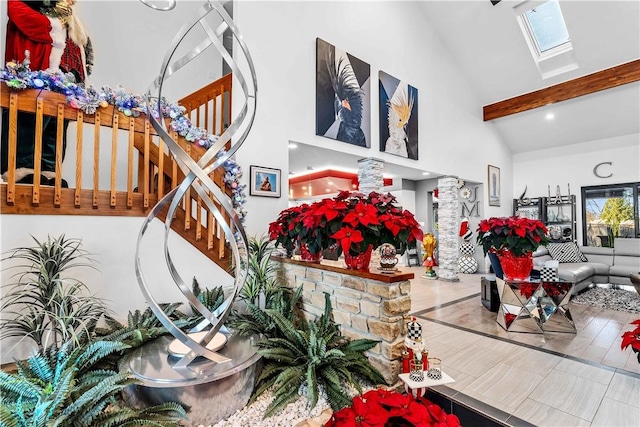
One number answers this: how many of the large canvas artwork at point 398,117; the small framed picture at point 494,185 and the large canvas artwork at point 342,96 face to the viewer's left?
0

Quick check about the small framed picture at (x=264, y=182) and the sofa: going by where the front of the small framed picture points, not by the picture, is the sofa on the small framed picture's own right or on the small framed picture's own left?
on the small framed picture's own left

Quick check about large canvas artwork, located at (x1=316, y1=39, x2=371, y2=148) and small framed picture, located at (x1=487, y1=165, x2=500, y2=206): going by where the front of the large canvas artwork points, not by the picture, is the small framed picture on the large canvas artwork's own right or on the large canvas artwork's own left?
on the large canvas artwork's own left

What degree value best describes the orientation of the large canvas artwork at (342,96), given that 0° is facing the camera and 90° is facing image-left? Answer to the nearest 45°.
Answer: approximately 315°

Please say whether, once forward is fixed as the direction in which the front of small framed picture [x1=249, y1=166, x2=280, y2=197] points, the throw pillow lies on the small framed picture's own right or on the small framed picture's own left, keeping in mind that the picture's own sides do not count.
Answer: on the small framed picture's own left

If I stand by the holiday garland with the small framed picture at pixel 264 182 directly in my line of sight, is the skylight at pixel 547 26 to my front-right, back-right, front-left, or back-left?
front-right

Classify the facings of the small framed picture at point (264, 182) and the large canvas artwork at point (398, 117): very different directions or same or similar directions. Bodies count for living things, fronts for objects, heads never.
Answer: same or similar directions

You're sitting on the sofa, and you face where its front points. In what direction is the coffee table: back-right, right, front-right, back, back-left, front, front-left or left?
front

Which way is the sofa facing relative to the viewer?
toward the camera

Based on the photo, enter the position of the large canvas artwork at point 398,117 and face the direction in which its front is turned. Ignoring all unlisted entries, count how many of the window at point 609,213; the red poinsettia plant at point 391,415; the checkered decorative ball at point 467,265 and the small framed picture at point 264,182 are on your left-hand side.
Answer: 2

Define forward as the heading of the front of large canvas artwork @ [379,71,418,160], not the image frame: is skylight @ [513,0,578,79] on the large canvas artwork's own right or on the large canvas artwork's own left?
on the large canvas artwork's own left

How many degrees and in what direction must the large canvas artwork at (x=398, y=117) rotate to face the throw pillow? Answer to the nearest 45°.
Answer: approximately 90° to its left

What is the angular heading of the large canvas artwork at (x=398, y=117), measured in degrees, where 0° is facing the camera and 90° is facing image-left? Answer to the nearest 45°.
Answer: approximately 315°
